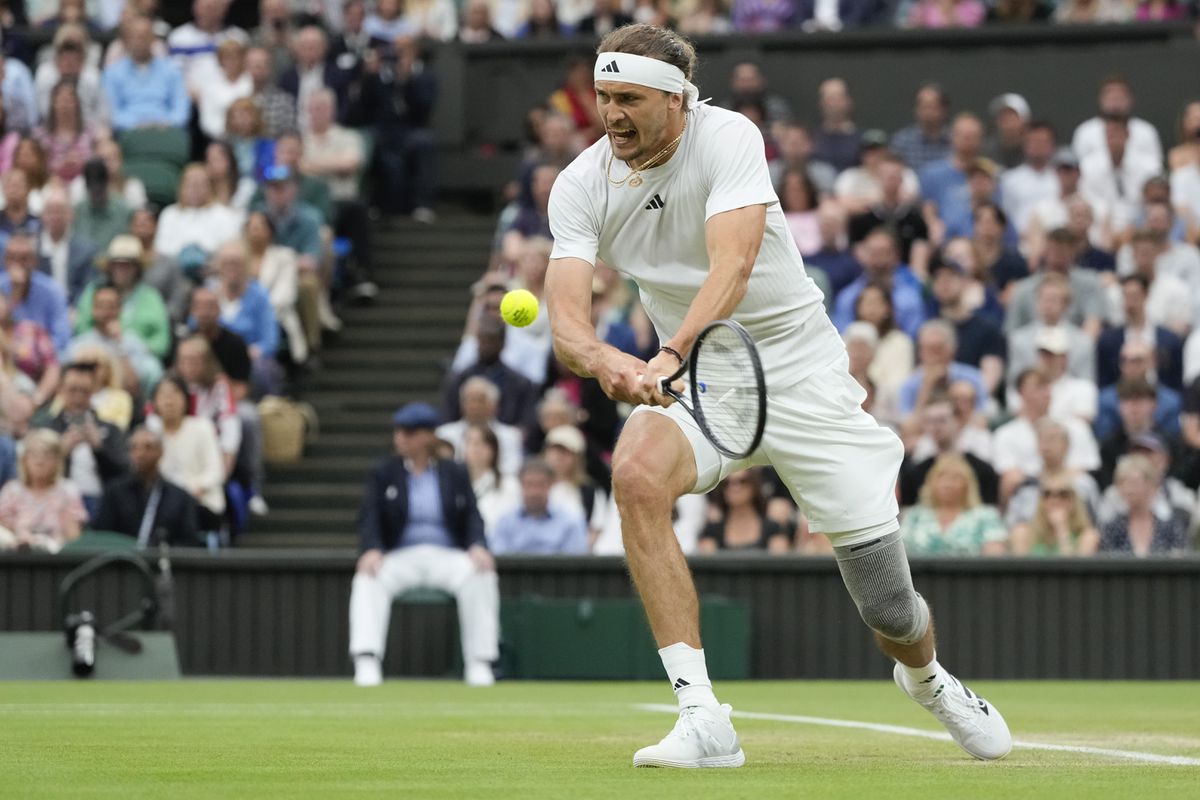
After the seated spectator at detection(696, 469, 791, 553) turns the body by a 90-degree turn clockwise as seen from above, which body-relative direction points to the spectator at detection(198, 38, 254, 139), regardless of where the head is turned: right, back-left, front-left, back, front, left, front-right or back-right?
front-right

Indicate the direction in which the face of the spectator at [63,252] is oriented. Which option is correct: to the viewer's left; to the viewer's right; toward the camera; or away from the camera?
toward the camera

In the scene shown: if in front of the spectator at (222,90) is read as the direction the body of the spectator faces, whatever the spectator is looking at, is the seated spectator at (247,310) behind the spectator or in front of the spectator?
in front

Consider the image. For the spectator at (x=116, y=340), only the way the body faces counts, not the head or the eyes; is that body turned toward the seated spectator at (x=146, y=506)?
yes

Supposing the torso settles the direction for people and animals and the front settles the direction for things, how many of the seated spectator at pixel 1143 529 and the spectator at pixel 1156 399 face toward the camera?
2

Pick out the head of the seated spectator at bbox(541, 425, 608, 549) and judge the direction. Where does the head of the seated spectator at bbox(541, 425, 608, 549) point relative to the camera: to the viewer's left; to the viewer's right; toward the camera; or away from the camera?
toward the camera

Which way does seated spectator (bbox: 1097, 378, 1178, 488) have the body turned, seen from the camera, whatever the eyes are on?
toward the camera

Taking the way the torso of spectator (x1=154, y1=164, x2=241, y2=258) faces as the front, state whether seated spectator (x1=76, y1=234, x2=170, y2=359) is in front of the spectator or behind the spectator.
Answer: in front

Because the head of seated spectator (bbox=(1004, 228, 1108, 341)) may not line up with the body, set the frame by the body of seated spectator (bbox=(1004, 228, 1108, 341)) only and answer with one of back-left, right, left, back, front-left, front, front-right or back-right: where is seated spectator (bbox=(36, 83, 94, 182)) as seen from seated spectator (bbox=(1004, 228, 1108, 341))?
right

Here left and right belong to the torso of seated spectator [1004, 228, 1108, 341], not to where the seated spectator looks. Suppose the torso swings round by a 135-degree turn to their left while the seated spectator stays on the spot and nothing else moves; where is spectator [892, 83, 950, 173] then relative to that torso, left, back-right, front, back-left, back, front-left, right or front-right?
left

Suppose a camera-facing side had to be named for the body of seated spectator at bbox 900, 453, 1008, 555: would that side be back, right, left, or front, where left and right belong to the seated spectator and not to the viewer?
front

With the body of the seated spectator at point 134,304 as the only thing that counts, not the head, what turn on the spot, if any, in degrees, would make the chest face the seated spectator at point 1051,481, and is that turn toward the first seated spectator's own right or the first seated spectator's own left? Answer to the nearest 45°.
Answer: approximately 45° to the first seated spectator's own left

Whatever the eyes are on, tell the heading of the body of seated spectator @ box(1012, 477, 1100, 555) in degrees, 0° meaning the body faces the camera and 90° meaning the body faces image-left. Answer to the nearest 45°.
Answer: approximately 0°

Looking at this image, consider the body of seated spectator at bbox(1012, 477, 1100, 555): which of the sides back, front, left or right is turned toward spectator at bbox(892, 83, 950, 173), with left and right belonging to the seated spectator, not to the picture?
back

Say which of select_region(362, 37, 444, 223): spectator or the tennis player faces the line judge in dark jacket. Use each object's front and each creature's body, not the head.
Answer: the spectator

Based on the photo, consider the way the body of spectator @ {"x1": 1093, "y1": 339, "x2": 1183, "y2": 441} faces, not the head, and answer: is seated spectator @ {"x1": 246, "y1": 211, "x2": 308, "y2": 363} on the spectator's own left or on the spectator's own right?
on the spectator's own right

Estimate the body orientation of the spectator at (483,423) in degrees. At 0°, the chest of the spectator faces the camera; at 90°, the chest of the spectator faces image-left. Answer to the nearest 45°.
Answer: approximately 0°
